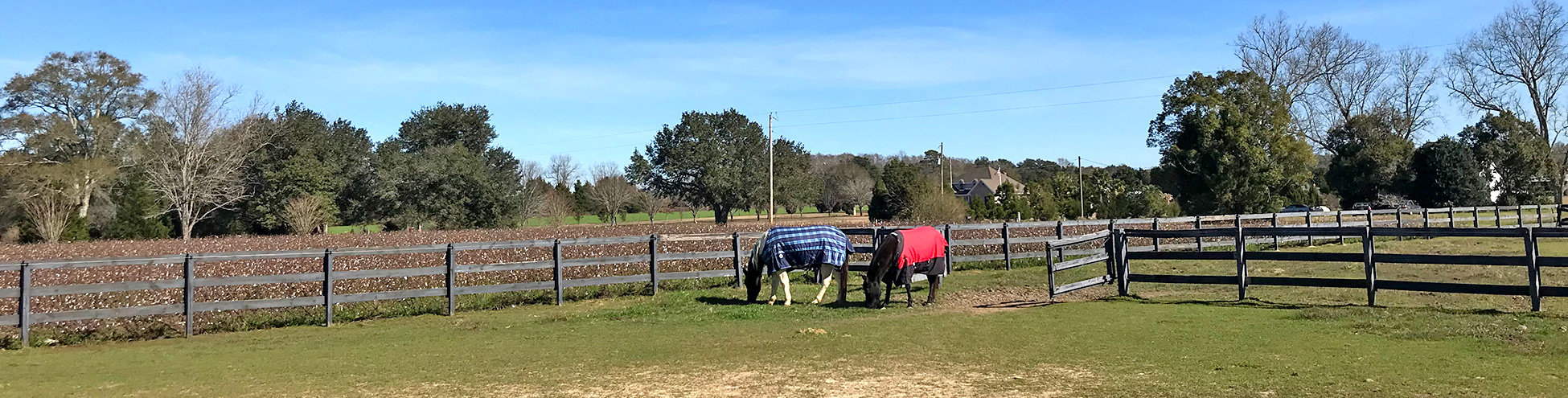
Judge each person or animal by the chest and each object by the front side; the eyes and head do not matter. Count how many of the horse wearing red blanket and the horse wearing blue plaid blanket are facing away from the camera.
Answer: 0

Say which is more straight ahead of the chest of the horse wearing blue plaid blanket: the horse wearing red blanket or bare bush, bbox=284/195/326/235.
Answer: the bare bush

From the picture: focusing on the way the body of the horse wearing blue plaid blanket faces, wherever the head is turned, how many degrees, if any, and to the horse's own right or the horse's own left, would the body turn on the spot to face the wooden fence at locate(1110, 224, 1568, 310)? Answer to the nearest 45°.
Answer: approximately 180°

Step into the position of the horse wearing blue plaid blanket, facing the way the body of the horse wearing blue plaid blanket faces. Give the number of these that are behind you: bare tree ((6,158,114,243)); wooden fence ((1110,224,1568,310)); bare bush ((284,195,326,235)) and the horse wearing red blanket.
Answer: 2

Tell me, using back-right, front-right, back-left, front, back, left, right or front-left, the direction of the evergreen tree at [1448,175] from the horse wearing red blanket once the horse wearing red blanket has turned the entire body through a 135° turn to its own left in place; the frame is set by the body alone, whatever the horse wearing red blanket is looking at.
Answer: front-left

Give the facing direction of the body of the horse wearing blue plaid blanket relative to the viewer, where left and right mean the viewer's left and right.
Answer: facing to the left of the viewer

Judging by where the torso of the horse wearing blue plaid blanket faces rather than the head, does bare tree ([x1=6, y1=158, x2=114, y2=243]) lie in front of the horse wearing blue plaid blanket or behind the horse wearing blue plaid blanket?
in front

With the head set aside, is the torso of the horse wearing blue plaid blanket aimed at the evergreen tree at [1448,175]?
no

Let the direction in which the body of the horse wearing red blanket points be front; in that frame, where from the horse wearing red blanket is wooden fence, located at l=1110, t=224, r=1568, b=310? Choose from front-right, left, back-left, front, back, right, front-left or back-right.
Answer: back-left

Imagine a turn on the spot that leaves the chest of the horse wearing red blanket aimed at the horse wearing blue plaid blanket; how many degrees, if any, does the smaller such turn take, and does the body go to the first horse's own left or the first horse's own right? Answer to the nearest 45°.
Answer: approximately 45° to the first horse's own right
